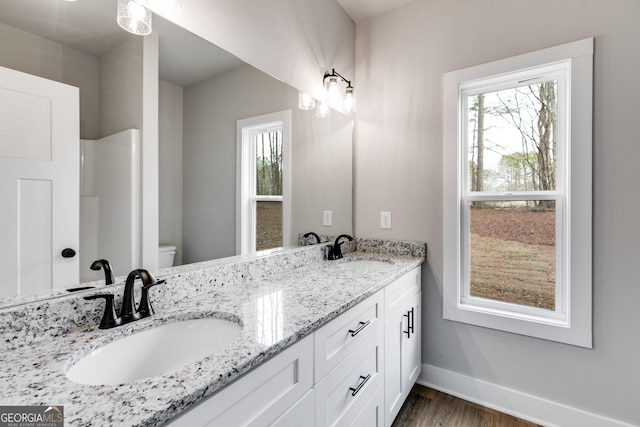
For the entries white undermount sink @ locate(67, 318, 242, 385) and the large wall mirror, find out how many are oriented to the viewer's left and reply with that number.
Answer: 0

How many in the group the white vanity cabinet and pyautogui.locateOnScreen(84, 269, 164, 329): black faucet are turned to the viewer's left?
0

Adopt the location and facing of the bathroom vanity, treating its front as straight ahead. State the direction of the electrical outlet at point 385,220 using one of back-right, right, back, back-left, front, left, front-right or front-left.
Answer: left

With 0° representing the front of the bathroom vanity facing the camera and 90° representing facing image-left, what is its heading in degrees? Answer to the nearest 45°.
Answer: approximately 315°

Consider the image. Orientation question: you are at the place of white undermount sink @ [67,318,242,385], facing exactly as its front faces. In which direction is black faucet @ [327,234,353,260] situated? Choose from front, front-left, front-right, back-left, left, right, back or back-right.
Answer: left

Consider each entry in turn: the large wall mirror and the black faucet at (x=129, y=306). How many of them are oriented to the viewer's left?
0

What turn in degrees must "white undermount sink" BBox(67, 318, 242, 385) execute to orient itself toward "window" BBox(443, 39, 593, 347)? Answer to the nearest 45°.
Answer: approximately 45° to its left

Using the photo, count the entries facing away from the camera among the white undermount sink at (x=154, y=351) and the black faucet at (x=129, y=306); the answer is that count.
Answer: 0

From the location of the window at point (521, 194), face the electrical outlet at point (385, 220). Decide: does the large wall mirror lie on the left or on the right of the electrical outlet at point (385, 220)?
left

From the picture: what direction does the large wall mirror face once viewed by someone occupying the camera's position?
facing the viewer and to the right of the viewer

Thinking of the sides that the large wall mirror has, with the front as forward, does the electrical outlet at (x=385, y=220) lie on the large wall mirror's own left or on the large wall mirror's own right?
on the large wall mirror's own left

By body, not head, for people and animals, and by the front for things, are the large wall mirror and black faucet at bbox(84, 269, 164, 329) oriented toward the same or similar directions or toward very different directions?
same or similar directions

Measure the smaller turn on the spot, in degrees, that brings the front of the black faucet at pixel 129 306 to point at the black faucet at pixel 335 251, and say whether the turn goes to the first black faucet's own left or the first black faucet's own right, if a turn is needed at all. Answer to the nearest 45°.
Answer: approximately 90° to the first black faucet's own left
